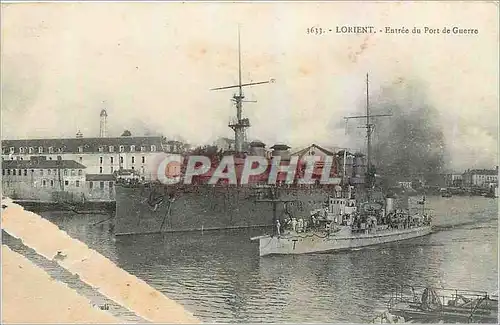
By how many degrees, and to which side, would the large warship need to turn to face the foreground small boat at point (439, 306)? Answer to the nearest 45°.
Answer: approximately 135° to its left

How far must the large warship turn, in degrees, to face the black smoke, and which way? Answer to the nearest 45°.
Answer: approximately 135° to its left

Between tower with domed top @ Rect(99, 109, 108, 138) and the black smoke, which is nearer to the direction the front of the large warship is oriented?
the tower with domed top

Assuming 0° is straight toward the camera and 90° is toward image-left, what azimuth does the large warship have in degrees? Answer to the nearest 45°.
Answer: approximately 45°
